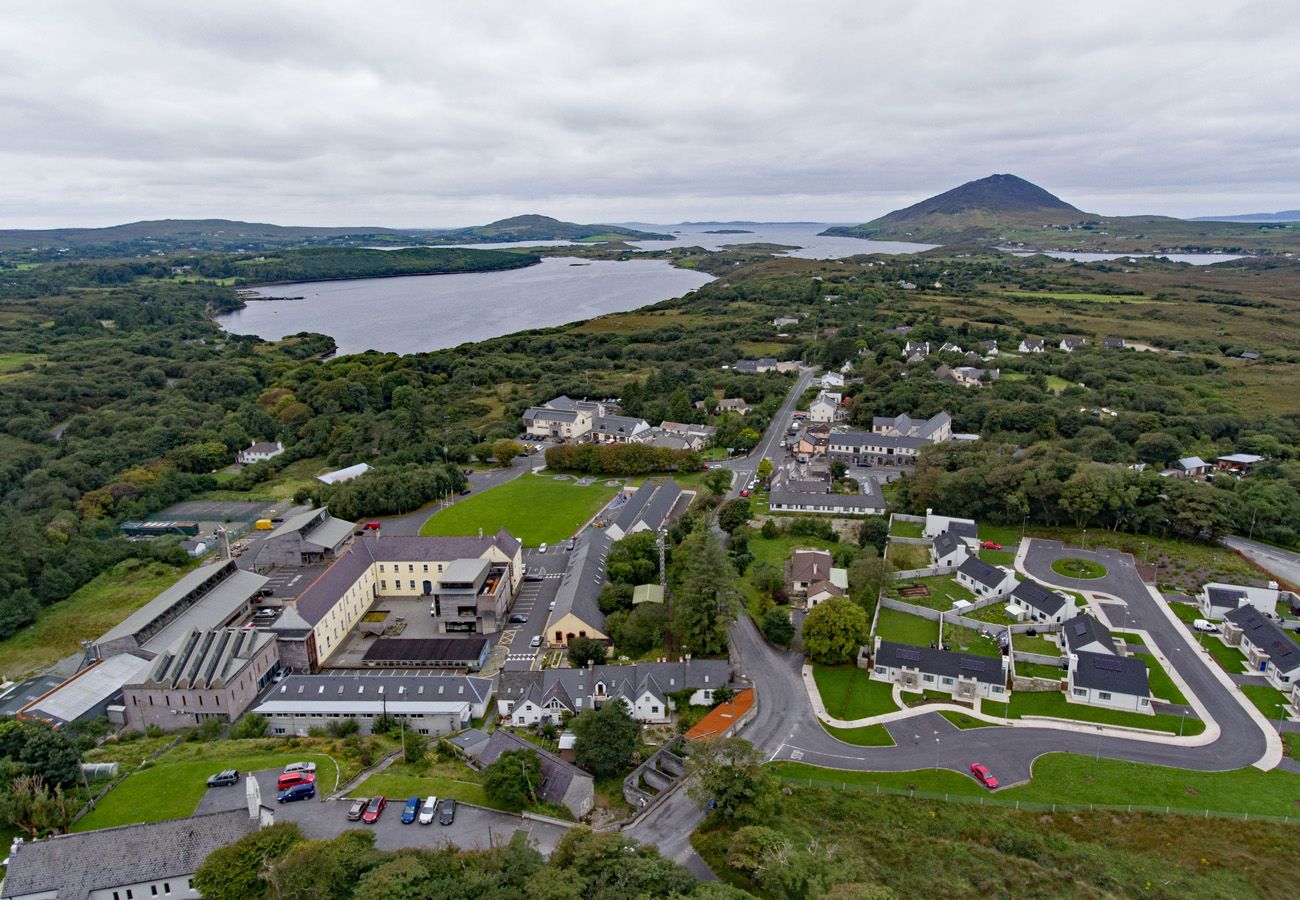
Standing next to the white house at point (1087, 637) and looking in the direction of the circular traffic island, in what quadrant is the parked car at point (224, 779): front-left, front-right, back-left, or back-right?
back-left

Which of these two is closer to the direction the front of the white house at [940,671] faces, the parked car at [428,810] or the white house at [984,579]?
the parked car

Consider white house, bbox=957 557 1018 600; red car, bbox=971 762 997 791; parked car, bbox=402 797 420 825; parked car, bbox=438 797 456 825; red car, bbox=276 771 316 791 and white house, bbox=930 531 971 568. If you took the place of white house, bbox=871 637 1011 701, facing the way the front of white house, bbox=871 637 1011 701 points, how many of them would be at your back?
2

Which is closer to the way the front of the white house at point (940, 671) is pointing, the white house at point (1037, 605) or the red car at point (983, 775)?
the red car

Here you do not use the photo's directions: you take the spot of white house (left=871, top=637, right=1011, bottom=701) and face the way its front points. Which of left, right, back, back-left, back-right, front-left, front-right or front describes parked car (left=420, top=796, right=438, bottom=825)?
front-right

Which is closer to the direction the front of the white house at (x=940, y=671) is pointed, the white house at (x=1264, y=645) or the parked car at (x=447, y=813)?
the parked car

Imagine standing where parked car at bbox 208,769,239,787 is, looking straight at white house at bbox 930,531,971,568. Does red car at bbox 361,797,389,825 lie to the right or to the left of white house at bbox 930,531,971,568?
right

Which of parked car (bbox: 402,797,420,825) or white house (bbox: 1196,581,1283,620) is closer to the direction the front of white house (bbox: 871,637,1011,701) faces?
the parked car

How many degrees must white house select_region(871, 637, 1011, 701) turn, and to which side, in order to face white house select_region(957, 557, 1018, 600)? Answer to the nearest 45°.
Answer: approximately 180°

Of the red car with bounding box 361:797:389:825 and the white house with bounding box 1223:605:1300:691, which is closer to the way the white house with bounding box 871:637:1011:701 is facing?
the red car

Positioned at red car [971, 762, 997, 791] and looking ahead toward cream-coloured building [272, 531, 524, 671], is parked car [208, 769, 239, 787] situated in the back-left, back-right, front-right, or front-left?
front-left

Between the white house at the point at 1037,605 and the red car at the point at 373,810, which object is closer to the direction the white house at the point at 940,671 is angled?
the red car

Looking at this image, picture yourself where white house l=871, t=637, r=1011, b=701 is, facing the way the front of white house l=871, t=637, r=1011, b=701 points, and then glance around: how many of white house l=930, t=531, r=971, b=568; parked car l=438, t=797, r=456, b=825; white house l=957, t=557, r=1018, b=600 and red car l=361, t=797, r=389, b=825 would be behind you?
2

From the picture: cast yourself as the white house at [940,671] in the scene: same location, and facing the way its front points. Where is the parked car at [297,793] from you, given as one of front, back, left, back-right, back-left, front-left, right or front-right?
front-right

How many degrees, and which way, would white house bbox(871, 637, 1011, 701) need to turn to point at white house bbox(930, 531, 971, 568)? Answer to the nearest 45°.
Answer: approximately 180°

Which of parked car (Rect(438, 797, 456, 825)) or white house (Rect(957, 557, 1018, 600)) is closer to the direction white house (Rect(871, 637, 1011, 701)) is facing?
the parked car

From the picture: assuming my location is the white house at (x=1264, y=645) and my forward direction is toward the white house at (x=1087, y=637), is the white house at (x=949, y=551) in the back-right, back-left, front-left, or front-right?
front-right

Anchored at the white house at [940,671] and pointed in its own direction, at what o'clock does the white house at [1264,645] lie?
the white house at [1264,645] is roughly at 8 o'clock from the white house at [940,671].

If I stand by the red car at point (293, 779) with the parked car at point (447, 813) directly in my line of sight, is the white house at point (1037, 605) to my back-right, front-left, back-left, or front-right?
front-left

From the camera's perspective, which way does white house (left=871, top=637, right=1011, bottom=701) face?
toward the camera

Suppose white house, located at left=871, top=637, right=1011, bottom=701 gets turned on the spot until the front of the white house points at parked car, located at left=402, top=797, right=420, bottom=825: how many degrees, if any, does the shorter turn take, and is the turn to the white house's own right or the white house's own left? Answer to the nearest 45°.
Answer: approximately 45° to the white house's own right

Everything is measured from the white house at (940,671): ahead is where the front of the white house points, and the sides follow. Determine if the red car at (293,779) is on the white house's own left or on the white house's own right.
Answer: on the white house's own right

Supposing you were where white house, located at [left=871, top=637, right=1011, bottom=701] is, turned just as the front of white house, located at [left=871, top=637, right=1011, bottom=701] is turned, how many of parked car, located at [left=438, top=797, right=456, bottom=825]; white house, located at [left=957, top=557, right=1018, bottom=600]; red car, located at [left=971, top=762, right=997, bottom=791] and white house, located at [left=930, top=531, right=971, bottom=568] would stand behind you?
2
